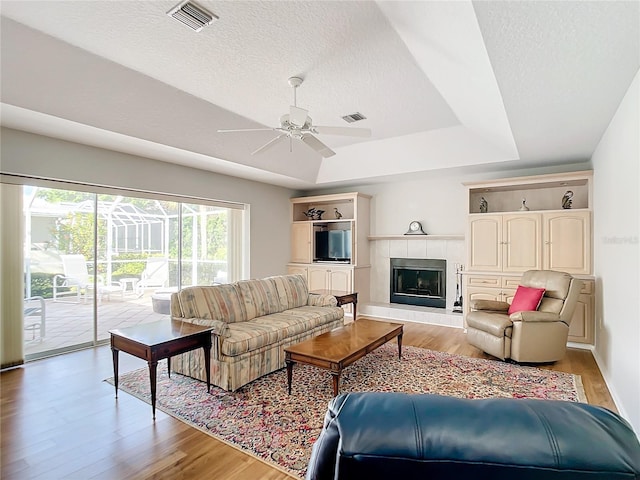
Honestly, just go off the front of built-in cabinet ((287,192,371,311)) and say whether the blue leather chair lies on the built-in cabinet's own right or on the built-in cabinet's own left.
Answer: on the built-in cabinet's own left

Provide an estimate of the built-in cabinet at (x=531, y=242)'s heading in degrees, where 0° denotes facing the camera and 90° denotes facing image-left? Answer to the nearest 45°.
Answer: approximately 0°

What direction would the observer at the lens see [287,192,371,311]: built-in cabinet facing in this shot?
facing the viewer and to the left of the viewer

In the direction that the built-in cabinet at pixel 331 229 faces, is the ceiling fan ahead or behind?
ahead

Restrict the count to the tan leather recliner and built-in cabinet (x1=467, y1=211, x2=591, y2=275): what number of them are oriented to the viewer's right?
0

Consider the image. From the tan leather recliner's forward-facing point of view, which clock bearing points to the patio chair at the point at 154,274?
The patio chair is roughly at 1 o'clock from the tan leather recliner.

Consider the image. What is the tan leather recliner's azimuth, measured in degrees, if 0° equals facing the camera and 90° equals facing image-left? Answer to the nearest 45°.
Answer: approximately 45°

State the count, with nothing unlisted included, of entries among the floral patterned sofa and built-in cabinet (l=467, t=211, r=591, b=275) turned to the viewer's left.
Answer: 0

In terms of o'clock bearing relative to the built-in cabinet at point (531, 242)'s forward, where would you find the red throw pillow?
The red throw pillow is roughly at 12 o'clock from the built-in cabinet.

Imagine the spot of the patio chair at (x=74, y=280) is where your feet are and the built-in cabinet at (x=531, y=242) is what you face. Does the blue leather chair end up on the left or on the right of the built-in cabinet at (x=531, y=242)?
right

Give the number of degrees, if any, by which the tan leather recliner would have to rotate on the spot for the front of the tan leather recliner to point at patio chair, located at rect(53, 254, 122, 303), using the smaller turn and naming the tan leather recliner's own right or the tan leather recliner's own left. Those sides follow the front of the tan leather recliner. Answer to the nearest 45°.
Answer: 0° — it already faces it

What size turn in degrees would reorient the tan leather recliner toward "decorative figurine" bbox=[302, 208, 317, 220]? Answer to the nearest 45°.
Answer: approximately 45° to its right

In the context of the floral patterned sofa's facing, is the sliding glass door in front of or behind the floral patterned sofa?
behind

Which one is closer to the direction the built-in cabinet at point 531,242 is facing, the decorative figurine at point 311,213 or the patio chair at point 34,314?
the patio chair

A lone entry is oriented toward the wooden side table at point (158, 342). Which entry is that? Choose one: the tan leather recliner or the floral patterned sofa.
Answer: the tan leather recliner
